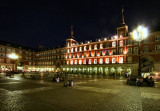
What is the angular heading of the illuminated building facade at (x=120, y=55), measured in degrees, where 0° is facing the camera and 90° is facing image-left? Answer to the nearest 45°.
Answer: approximately 45°
